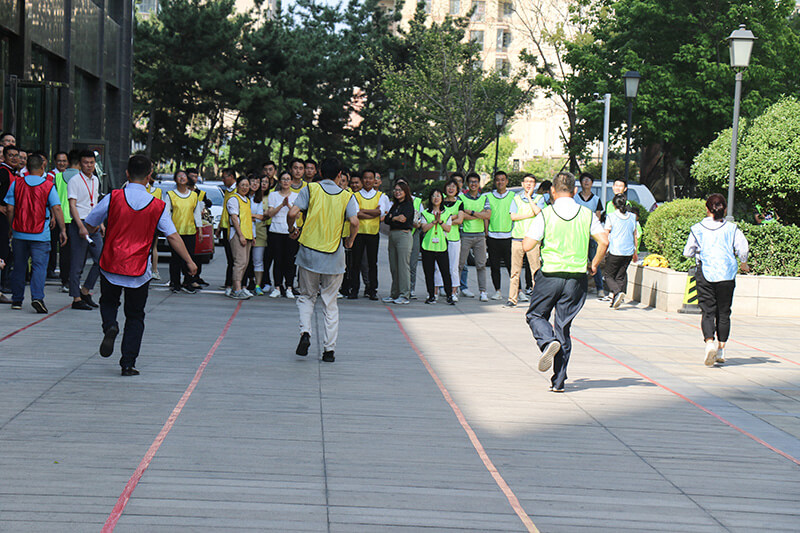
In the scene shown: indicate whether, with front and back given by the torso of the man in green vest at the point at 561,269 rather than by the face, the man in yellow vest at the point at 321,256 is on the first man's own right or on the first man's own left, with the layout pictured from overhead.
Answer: on the first man's own left

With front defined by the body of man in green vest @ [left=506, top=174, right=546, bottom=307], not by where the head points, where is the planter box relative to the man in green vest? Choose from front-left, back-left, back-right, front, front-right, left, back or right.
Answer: left

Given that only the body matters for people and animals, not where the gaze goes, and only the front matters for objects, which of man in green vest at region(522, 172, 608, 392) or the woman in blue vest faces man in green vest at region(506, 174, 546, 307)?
man in green vest at region(522, 172, 608, 392)

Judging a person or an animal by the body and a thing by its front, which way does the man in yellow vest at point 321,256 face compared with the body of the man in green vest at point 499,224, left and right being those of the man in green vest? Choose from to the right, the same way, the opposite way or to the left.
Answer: the opposite way

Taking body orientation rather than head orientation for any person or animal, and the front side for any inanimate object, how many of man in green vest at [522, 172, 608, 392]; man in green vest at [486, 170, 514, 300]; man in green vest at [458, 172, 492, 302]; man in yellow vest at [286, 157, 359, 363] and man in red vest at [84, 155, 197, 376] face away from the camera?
3

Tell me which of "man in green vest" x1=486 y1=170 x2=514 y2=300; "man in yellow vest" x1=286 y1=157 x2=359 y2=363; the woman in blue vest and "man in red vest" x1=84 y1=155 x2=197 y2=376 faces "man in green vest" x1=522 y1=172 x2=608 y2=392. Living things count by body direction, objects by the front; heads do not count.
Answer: "man in green vest" x1=486 y1=170 x2=514 y2=300

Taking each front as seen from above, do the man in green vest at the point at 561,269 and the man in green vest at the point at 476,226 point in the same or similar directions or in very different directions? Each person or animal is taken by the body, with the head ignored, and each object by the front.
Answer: very different directions

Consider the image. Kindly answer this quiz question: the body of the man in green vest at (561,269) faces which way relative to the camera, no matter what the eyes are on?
away from the camera

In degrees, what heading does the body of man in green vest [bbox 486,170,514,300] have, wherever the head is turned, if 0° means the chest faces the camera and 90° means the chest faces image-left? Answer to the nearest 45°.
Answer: approximately 0°

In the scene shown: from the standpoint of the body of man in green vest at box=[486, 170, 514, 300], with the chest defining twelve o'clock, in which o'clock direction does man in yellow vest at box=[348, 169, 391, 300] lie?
The man in yellow vest is roughly at 2 o'clock from the man in green vest.
